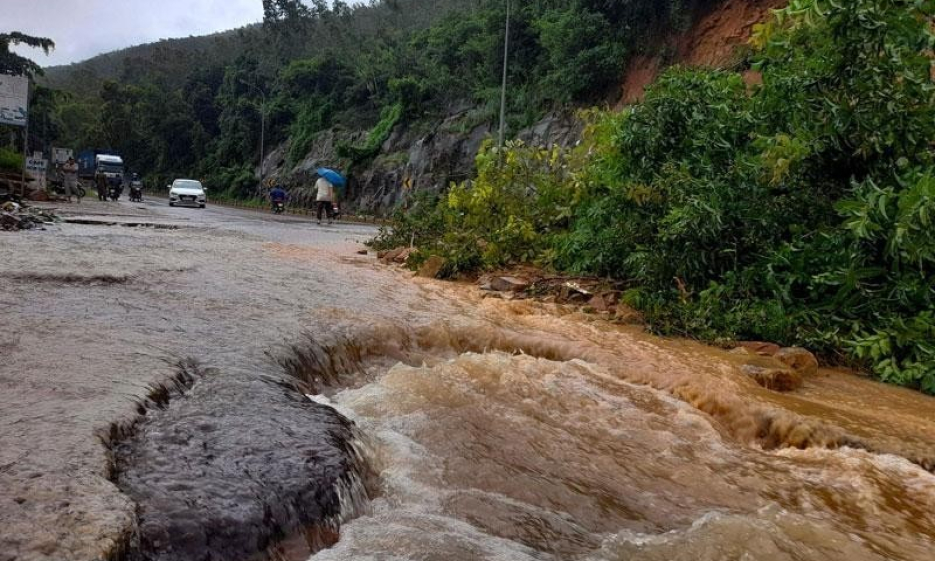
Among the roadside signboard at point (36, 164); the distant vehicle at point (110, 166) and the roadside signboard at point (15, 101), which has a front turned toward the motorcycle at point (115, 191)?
the distant vehicle

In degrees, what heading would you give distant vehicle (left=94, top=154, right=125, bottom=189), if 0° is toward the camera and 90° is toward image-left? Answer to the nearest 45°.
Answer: approximately 0°

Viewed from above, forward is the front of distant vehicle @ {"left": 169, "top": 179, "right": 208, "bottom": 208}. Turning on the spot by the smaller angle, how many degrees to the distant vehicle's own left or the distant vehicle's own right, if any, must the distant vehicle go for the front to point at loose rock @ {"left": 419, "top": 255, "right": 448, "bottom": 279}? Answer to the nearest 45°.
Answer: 0° — it already faces it

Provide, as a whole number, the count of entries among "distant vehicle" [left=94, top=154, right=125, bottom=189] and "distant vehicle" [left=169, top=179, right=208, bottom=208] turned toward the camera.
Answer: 2

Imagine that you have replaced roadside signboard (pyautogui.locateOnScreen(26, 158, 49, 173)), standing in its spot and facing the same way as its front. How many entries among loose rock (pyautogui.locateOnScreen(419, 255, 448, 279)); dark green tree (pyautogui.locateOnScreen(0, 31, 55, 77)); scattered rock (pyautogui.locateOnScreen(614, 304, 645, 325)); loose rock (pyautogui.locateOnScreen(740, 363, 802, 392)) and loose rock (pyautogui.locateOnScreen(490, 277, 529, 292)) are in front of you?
4

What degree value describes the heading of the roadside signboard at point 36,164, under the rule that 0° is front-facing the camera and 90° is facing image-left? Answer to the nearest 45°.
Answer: approximately 0°
